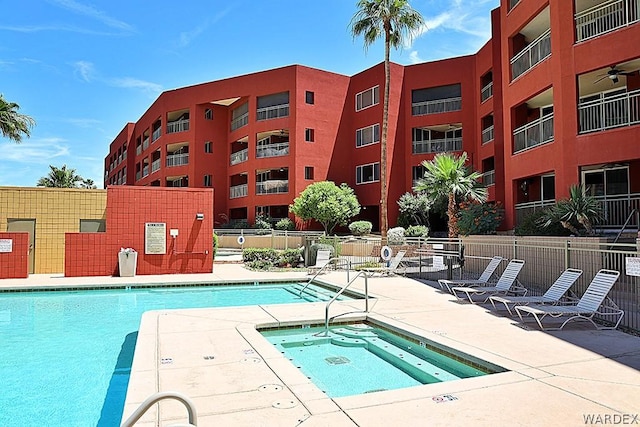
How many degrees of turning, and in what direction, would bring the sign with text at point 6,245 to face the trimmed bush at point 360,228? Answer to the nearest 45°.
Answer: approximately 90° to its left

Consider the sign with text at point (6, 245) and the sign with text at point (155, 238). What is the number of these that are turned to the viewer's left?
0

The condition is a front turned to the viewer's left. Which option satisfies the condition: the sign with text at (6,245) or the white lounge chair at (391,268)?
the white lounge chair

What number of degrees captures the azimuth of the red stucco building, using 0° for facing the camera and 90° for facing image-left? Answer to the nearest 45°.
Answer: approximately 45°

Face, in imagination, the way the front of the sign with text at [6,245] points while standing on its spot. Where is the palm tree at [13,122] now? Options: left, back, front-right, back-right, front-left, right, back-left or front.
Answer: back

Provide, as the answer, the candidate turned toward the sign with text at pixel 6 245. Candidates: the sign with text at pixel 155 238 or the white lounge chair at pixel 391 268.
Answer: the white lounge chair

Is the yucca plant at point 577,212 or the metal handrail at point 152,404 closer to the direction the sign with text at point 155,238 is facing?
the metal handrail

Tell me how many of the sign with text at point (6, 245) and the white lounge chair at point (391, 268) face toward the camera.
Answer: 1

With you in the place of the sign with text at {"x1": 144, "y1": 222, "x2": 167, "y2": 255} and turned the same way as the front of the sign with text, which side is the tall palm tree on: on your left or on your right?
on your left

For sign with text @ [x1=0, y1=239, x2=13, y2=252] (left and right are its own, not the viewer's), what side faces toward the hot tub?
front

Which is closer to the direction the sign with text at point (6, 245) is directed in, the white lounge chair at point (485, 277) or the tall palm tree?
the white lounge chair

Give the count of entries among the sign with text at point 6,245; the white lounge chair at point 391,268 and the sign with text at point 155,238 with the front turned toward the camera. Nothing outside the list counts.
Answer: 2

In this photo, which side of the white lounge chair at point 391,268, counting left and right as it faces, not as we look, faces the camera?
left

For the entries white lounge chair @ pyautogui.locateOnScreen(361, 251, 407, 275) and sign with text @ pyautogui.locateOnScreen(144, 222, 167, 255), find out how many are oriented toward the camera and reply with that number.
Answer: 1

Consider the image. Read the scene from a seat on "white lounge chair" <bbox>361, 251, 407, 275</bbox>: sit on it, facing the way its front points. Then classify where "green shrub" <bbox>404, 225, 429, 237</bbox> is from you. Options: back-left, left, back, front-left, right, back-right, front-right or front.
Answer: right
